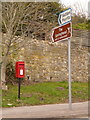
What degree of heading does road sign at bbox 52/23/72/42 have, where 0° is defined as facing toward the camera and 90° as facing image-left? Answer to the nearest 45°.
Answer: approximately 45°

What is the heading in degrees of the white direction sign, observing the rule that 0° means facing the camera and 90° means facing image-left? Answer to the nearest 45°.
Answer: approximately 45°

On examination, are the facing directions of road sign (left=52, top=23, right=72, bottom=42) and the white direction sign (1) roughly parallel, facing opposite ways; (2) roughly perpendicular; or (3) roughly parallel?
roughly parallel

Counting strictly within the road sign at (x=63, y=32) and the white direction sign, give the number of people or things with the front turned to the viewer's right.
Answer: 0
